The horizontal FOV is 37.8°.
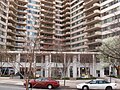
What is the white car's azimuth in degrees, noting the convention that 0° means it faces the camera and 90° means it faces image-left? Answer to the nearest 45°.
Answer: approximately 90°
